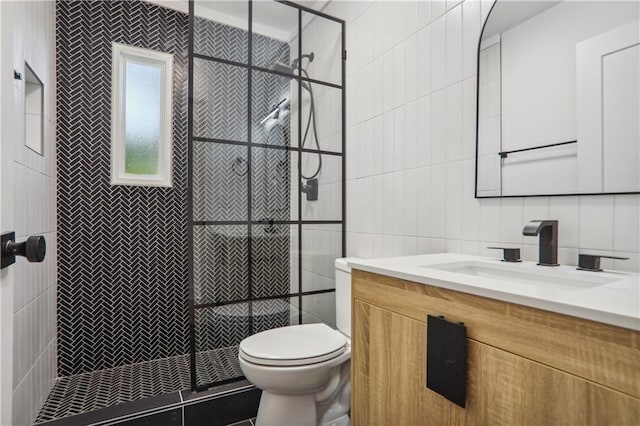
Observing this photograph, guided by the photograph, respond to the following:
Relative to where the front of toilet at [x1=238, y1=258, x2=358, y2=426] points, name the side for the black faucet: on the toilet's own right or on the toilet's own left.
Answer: on the toilet's own left

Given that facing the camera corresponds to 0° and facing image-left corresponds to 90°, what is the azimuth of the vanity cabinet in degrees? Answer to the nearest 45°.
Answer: approximately 45°

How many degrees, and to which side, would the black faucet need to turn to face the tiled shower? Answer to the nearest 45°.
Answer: approximately 45° to its right

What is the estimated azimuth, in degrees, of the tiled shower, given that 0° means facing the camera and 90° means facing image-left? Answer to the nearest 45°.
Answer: approximately 0°

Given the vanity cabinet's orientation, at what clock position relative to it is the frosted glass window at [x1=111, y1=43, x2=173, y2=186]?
The frosted glass window is roughly at 2 o'clock from the vanity cabinet.

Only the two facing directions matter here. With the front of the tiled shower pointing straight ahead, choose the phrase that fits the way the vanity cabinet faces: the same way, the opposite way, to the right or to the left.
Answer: to the right

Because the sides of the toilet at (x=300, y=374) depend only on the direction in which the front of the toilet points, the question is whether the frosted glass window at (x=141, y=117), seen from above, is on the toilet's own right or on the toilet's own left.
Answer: on the toilet's own right

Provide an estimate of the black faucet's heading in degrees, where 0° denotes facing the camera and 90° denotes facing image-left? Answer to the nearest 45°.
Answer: approximately 45°
